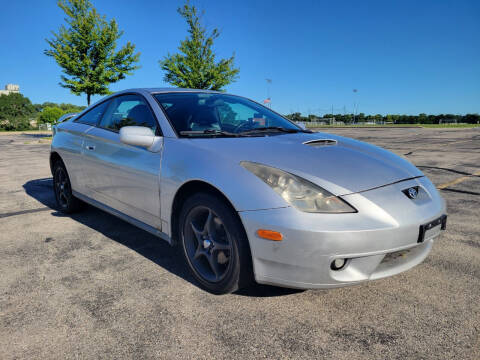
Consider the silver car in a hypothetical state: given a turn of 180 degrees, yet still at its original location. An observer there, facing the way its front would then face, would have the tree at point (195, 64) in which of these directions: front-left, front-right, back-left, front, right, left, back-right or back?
front-right

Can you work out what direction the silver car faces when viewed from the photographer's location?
facing the viewer and to the right of the viewer

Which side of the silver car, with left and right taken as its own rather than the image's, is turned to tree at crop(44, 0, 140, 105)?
back
